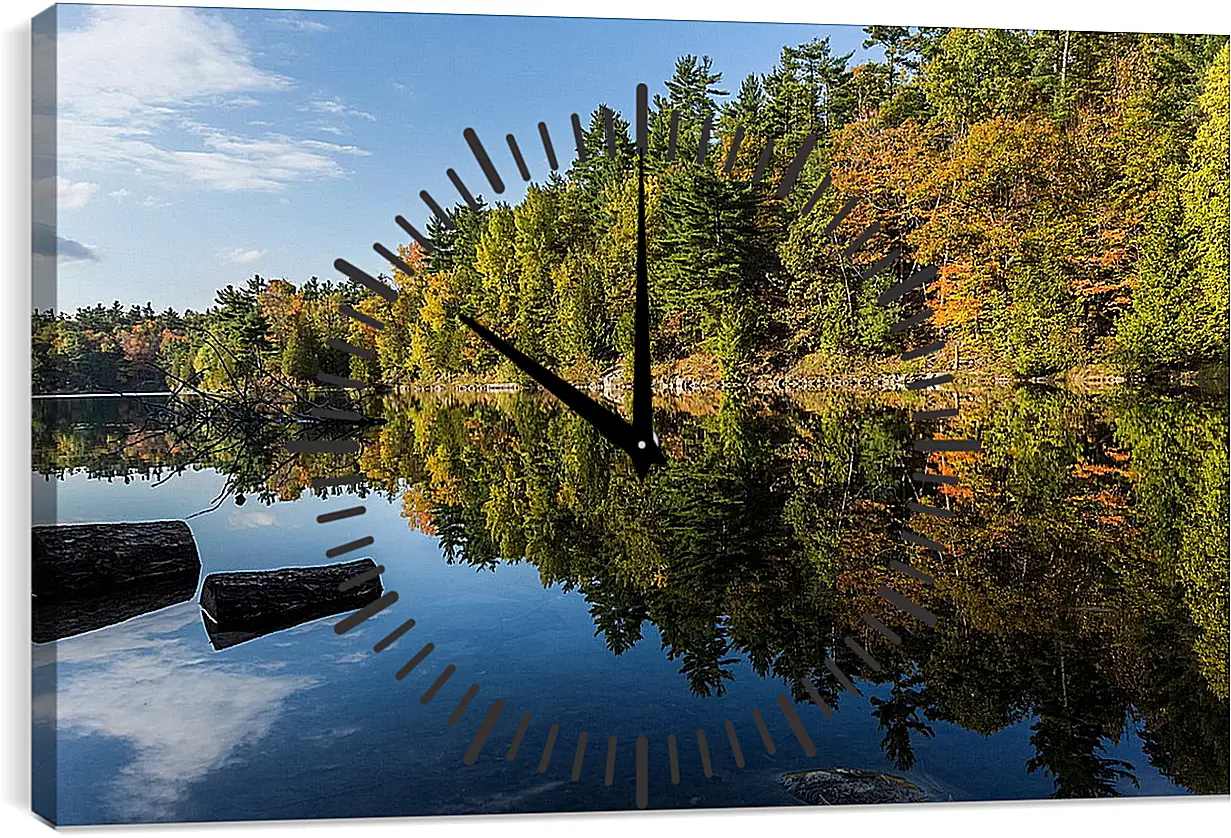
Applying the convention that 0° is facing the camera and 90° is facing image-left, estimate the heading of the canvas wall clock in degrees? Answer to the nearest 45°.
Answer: approximately 0°
